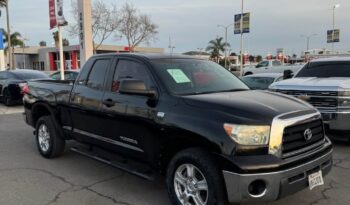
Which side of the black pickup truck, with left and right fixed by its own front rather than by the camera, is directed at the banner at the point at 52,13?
back

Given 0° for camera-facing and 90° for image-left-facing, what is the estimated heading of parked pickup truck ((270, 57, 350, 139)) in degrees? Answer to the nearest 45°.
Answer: approximately 45°

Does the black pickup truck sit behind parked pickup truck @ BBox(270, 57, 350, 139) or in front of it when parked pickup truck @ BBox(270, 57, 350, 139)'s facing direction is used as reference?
in front

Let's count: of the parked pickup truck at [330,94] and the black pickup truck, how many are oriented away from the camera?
0

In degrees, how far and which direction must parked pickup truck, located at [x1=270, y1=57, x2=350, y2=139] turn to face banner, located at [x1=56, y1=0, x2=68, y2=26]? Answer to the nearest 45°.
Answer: approximately 90° to its right

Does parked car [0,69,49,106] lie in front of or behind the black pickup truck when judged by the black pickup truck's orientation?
behind

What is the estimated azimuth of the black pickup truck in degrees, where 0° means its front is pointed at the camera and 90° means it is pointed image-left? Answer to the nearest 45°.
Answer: approximately 315°

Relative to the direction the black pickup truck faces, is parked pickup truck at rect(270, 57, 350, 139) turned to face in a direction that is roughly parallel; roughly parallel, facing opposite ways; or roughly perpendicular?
roughly perpendicular

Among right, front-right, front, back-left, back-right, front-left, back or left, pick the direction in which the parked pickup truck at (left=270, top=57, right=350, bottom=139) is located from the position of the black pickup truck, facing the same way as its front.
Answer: left

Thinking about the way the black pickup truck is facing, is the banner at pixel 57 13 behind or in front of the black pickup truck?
behind
